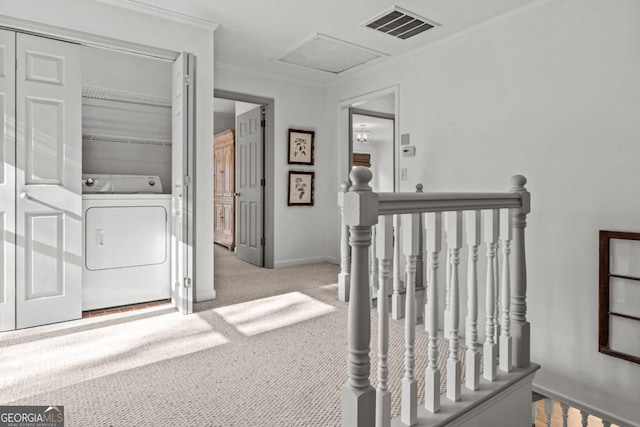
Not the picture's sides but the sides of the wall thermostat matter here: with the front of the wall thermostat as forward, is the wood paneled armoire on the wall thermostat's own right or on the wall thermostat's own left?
on the wall thermostat's own right

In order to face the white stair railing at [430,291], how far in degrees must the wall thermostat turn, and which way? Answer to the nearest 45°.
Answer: approximately 45° to its left

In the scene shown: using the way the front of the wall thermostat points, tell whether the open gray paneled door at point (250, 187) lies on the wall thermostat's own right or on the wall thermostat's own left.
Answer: on the wall thermostat's own right

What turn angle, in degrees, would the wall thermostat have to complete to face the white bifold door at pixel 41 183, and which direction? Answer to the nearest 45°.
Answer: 0° — it already faces it

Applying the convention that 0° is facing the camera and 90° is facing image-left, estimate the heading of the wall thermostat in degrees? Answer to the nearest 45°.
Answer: approximately 45°

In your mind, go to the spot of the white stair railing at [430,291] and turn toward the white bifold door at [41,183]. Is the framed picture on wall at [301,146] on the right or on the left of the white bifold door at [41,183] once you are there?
right

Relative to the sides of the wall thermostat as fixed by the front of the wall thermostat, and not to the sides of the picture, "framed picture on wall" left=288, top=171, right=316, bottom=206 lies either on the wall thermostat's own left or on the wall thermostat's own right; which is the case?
on the wall thermostat's own right

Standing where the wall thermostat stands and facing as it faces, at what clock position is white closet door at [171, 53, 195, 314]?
The white closet door is roughly at 12 o'clock from the wall thermostat.
